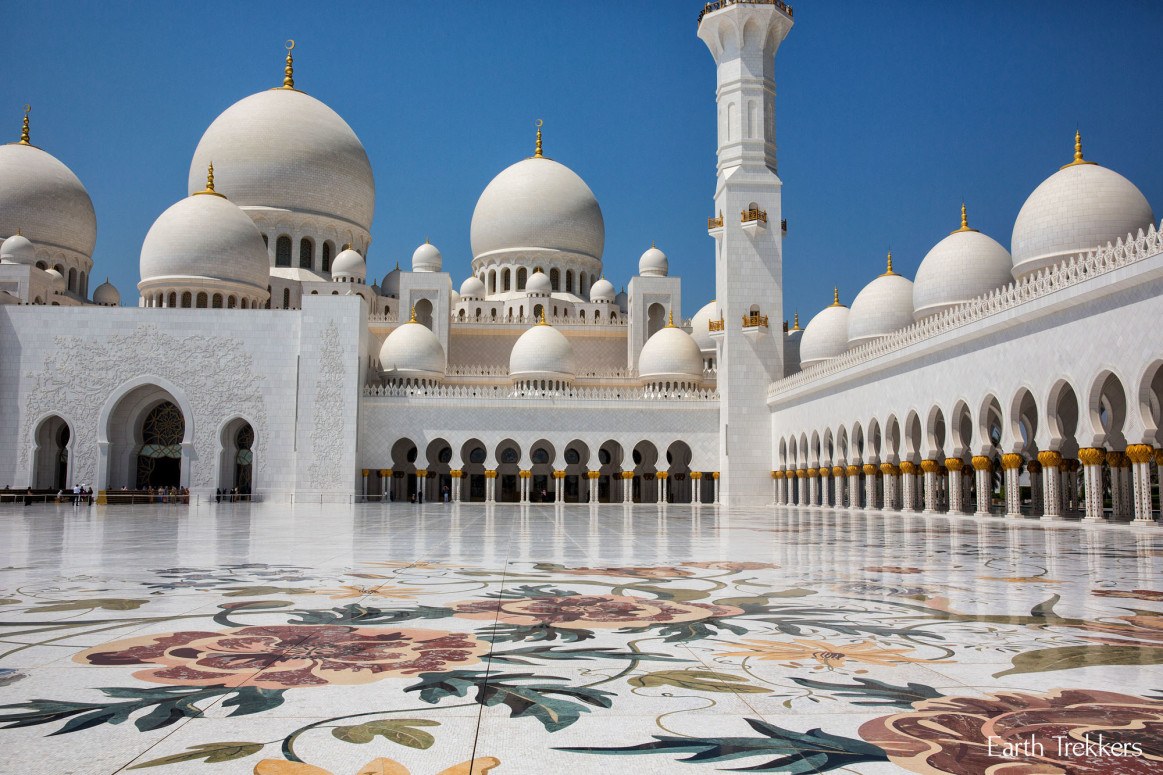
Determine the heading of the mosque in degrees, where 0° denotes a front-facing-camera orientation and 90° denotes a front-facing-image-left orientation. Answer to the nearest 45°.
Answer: approximately 0°
